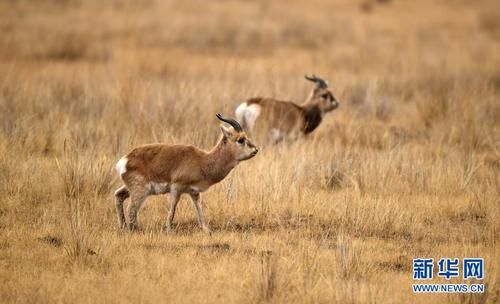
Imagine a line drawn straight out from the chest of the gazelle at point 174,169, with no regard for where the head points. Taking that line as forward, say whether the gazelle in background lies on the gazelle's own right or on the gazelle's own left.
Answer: on the gazelle's own left

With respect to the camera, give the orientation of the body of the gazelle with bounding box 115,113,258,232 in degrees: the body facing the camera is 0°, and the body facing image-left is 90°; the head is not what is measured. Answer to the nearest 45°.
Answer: approximately 270°
